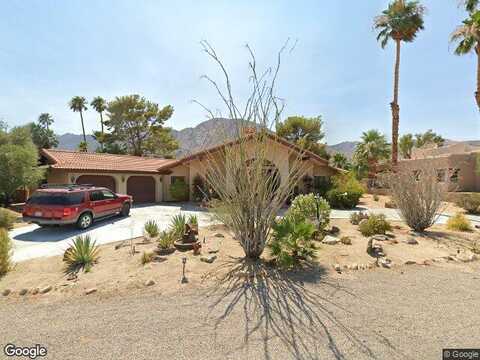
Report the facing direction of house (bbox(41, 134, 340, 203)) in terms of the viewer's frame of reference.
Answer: facing the viewer

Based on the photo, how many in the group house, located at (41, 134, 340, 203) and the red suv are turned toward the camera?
1

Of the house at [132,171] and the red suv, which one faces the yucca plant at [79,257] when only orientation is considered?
the house

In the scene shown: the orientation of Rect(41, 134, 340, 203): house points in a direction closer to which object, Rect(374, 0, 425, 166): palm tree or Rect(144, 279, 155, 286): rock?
the rock

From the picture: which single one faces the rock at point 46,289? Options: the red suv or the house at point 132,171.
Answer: the house

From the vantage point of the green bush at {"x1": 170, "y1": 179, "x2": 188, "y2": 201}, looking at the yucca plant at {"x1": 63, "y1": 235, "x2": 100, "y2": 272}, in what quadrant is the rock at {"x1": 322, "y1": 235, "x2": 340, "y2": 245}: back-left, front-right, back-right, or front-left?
front-left

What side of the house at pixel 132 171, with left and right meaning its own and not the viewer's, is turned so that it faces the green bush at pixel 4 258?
front

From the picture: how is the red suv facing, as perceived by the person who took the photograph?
facing away from the viewer and to the right of the viewer

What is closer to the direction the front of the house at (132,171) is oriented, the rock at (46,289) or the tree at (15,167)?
the rock

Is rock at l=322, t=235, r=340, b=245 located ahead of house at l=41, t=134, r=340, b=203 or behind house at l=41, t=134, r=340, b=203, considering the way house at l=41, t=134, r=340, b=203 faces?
ahead

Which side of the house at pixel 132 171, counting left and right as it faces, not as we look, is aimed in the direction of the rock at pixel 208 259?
front

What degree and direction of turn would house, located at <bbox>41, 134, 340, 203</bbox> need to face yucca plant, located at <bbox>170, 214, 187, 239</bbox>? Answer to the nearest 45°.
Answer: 0° — it already faces it

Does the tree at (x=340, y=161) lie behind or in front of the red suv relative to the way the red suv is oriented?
in front

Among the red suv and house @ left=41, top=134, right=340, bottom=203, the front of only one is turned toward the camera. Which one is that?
the house

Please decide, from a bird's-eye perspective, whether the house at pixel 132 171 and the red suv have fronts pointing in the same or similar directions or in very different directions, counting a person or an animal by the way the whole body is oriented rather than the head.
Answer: very different directions
